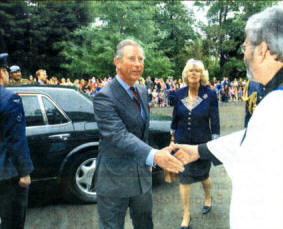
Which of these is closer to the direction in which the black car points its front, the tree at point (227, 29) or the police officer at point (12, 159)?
the police officer

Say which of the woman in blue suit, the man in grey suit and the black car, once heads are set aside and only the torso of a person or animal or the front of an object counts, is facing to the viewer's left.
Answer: the black car

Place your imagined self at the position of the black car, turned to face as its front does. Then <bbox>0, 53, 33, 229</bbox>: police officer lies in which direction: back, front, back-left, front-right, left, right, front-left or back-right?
left

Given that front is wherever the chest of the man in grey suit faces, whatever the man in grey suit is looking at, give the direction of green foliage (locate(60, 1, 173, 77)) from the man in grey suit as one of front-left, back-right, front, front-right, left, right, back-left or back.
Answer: back-left

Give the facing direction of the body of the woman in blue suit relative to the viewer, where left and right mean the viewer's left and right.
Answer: facing the viewer

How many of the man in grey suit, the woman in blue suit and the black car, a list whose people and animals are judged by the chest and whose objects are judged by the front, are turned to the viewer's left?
1

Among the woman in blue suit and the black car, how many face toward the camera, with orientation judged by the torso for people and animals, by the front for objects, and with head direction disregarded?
1

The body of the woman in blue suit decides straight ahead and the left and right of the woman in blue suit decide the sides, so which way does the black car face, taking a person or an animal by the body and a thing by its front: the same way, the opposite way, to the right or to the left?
to the right

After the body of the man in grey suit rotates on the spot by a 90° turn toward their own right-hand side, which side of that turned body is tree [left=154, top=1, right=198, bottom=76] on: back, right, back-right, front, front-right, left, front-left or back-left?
back-right

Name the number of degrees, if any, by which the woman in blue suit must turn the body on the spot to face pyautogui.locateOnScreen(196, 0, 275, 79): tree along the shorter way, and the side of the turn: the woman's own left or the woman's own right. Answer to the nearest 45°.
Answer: approximately 180°

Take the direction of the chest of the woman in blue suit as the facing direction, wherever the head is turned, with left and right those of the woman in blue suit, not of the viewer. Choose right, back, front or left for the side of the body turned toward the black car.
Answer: right

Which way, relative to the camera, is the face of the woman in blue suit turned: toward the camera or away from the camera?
toward the camera

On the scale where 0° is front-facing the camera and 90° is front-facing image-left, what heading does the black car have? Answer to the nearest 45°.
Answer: approximately 90°

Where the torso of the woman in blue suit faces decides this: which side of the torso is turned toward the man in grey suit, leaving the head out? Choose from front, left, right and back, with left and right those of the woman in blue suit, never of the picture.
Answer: front

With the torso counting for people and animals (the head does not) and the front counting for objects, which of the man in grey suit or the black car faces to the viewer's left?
the black car

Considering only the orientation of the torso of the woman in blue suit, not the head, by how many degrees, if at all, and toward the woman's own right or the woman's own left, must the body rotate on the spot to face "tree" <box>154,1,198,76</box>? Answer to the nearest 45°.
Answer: approximately 180°
